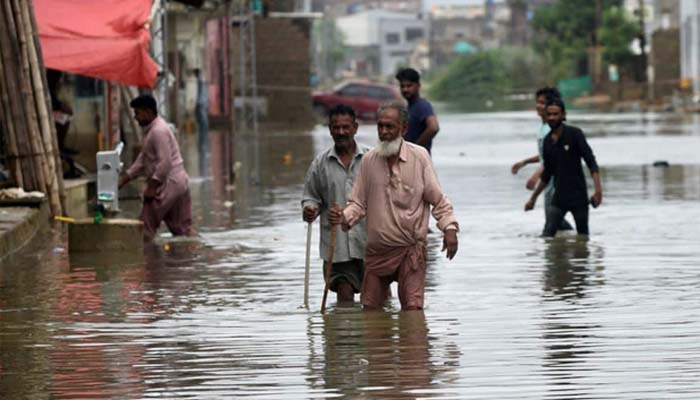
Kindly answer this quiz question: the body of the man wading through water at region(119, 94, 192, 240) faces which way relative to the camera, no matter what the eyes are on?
to the viewer's left

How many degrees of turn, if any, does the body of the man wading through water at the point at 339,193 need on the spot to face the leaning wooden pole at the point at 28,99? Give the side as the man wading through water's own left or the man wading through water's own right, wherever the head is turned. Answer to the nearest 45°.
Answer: approximately 135° to the man wading through water's own right

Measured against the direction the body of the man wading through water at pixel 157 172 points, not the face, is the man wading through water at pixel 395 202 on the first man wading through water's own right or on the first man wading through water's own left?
on the first man wading through water's own left

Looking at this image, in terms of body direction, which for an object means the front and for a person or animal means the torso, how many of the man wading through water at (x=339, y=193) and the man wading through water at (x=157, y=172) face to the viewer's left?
1

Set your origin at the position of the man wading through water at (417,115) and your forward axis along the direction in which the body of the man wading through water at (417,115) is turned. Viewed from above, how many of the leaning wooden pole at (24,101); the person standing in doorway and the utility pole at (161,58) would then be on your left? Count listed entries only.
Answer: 0

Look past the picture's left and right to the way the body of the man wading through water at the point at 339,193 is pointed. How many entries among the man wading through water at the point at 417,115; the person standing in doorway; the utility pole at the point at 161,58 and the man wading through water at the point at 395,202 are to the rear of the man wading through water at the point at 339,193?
3

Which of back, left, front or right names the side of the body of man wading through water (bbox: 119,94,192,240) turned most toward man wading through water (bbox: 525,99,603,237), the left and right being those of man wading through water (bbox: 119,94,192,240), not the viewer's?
back

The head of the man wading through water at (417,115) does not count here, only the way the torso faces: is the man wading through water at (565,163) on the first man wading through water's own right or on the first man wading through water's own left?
on the first man wading through water's own left

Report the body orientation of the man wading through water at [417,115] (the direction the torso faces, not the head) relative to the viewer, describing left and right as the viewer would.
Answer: facing the viewer and to the left of the viewer

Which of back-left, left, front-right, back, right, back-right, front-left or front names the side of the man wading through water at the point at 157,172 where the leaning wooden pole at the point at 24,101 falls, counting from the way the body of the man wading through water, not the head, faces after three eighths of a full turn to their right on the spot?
left

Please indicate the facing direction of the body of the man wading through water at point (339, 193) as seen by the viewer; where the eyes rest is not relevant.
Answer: toward the camera

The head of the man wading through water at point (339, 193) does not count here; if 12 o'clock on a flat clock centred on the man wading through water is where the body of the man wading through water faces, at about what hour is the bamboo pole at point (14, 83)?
The bamboo pole is roughly at 5 o'clock from the man wading through water.

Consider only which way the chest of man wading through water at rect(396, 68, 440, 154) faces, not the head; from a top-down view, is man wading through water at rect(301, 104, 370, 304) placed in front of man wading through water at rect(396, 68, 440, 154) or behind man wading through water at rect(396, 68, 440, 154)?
in front

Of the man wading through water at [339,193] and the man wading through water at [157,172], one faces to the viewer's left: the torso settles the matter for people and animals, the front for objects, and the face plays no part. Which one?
the man wading through water at [157,172]
